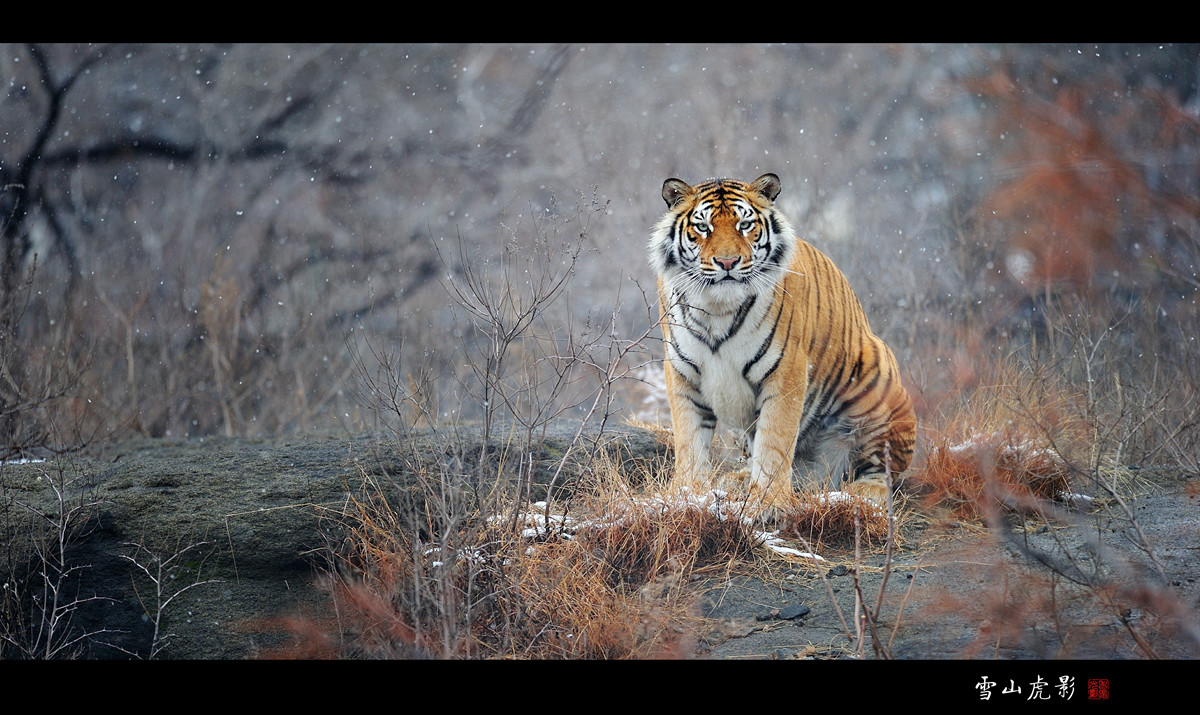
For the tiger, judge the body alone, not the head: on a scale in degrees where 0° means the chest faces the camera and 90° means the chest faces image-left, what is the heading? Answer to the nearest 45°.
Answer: approximately 45°
